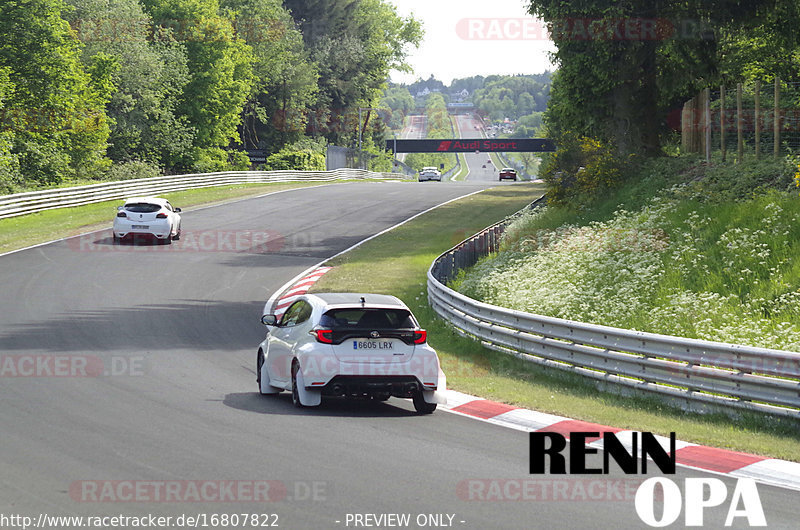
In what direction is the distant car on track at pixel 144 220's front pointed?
away from the camera

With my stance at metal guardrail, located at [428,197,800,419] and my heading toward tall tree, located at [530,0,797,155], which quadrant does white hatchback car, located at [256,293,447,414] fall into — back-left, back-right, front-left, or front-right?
back-left

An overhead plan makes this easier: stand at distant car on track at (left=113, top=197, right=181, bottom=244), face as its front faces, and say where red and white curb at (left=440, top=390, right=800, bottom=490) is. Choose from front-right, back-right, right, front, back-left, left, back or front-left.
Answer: back

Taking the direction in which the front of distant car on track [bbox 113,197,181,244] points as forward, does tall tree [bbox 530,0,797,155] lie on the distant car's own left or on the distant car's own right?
on the distant car's own right

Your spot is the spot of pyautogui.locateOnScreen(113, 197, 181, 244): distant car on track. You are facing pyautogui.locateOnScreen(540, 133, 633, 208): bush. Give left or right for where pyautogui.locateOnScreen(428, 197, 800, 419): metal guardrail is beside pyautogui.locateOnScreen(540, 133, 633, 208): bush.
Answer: right

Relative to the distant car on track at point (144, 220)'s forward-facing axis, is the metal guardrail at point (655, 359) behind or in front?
behind

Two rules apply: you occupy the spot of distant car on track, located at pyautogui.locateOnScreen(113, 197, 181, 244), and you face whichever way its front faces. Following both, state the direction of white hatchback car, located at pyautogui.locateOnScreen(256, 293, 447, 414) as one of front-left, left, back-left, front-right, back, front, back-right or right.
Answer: back

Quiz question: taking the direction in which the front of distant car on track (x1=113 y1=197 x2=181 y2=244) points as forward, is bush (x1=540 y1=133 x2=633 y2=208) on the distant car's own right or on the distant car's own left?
on the distant car's own right
